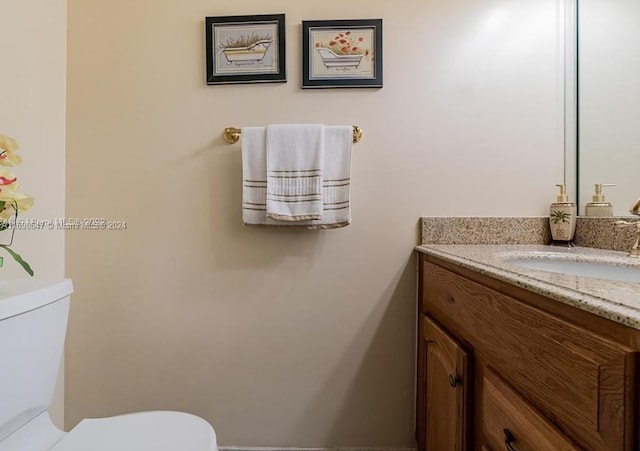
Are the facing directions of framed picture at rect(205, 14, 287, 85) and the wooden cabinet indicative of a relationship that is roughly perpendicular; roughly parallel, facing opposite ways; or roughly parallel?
roughly perpendicular

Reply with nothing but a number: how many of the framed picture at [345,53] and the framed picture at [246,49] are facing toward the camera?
2

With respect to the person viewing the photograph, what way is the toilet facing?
facing the viewer and to the right of the viewer

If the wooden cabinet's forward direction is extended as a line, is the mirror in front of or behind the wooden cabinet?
behind

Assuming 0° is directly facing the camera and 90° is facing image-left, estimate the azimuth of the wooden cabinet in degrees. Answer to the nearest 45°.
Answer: approximately 45°
